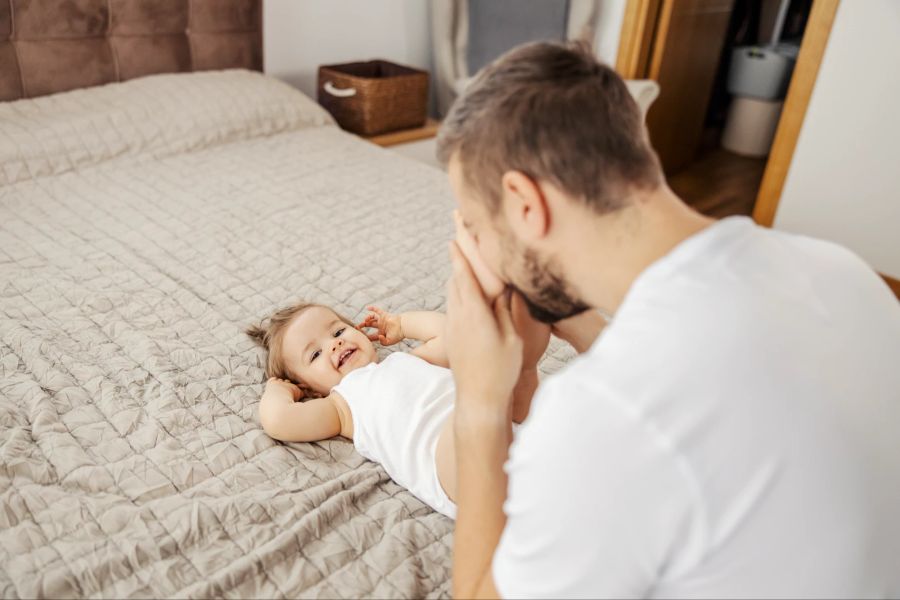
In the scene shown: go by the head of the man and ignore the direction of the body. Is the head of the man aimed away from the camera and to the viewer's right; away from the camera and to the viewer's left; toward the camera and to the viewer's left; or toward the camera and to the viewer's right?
away from the camera and to the viewer's left

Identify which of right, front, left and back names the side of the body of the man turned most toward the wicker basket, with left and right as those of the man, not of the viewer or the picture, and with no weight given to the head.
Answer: front

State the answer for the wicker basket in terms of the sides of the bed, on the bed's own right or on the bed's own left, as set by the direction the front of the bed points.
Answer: on the bed's own left

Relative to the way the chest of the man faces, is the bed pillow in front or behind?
in front

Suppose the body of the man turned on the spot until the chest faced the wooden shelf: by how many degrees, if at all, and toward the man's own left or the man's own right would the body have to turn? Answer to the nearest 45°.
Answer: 0° — they already face it

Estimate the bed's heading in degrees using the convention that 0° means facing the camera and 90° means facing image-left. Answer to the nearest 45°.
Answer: approximately 315°

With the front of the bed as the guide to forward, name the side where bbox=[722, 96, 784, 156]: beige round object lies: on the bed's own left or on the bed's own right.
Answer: on the bed's own left

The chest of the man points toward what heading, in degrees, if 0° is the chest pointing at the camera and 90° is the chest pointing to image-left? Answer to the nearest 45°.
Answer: approximately 135°

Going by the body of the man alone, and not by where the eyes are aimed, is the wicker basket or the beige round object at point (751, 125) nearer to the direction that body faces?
the wicker basket
